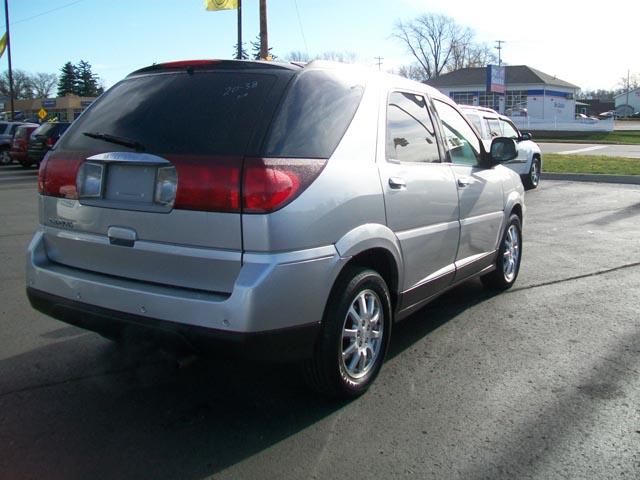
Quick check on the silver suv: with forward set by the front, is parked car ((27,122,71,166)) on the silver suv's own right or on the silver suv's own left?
on the silver suv's own left

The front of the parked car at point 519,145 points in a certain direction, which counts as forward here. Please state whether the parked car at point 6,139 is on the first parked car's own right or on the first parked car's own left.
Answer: on the first parked car's own left

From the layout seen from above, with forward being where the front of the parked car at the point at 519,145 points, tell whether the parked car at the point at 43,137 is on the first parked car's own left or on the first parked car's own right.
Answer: on the first parked car's own left

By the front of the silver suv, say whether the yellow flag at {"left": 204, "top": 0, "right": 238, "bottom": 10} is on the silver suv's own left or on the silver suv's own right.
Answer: on the silver suv's own left

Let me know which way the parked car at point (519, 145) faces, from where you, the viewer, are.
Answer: facing away from the viewer and to the right of the viewer

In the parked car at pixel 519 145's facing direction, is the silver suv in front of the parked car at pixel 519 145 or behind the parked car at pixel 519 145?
behind

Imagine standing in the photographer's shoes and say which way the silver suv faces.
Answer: facing away from the viewer and to the right of the viewer
